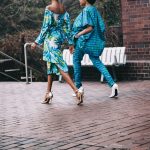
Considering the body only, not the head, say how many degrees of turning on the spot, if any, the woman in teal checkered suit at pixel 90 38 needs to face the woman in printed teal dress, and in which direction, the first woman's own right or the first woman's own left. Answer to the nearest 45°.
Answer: approximately 45° to the first woman's own left
